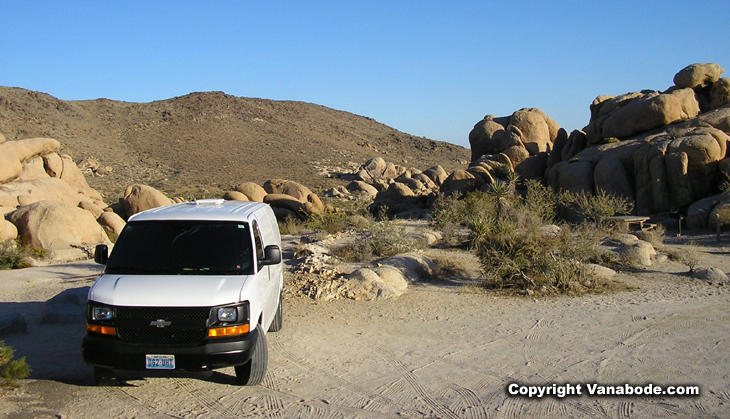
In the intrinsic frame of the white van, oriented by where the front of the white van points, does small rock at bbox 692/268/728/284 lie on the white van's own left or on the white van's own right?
on the white van's own left

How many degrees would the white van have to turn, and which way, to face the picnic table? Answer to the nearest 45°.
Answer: approximately 135° to its left

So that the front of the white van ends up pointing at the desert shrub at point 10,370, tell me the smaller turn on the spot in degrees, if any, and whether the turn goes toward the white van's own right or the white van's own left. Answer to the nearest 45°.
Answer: approximately 90° to the white van's own right

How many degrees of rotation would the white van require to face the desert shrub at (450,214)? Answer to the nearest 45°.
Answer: approximately 135° to its left

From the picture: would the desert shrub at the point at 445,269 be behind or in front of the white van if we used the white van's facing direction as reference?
behind

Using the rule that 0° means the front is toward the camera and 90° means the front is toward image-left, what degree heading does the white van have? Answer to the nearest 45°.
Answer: approximately 0°

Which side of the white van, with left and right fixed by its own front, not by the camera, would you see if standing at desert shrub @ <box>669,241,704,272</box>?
left

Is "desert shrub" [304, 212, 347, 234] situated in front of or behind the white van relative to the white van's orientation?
behind

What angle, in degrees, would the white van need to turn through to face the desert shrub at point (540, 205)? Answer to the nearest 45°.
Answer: approximately 135° to its left

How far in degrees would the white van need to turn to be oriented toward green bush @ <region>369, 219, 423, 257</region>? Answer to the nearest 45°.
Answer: approximately 135° to its left

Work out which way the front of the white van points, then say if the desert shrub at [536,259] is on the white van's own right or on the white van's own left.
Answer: on the white van's own left

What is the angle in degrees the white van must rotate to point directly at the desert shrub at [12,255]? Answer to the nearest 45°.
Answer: approximately 180°
